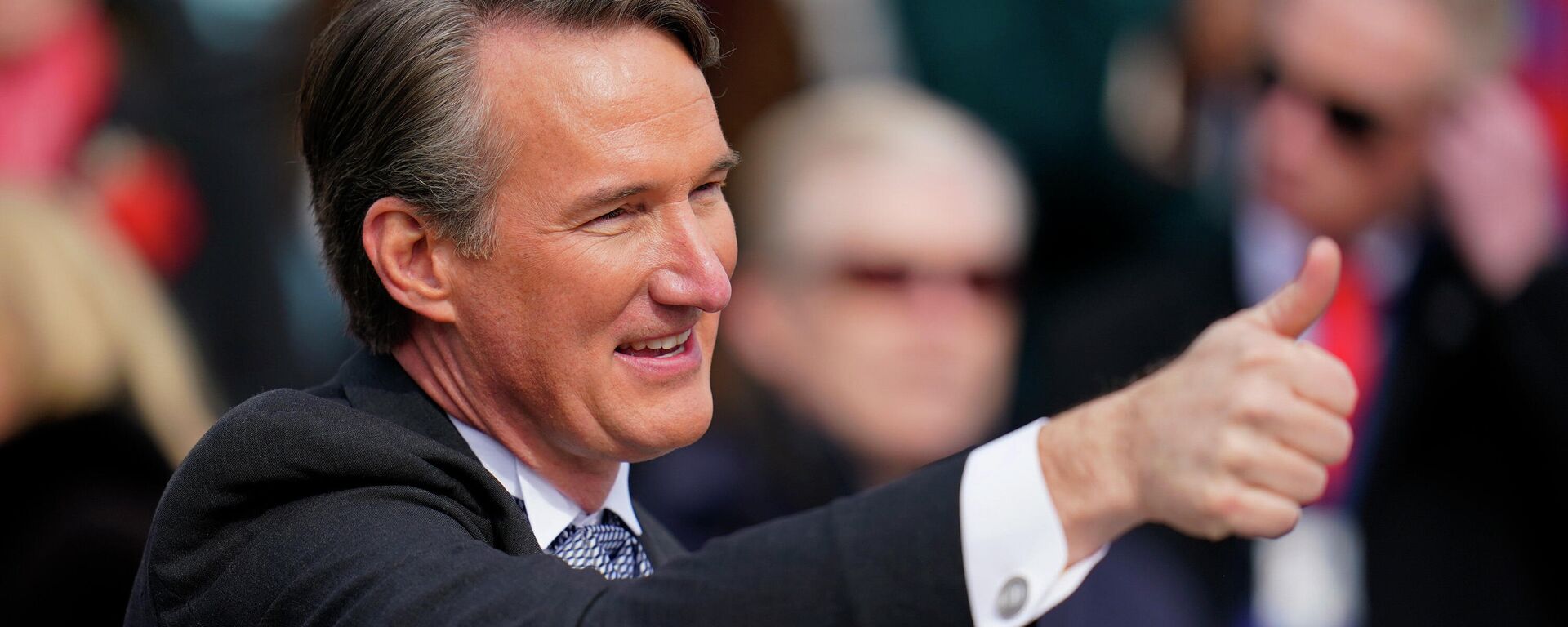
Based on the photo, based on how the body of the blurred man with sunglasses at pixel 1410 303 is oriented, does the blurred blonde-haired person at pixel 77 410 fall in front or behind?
in front

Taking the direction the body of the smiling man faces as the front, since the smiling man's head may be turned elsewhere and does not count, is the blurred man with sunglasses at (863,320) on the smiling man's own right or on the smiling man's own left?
on the smiling man's own left

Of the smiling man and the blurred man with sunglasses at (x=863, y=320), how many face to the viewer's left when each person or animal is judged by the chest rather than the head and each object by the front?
0

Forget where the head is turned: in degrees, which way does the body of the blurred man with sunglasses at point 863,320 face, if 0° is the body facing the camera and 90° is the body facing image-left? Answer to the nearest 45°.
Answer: approximately 315°

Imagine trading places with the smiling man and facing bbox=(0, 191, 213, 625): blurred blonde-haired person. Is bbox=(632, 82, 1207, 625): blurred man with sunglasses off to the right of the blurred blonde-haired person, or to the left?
right

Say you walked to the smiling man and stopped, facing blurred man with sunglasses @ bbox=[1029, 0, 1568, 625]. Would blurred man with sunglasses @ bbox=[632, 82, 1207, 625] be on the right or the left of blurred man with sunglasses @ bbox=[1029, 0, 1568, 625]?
left

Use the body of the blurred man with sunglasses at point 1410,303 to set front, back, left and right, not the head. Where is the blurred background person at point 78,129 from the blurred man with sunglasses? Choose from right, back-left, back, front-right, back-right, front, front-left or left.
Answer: front-right

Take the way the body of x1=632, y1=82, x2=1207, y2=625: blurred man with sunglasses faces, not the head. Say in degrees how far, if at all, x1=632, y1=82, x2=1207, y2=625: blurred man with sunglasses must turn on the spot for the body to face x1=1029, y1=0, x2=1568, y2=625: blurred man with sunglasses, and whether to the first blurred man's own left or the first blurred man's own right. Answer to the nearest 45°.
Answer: approximately 45° to the first blurred man's own left

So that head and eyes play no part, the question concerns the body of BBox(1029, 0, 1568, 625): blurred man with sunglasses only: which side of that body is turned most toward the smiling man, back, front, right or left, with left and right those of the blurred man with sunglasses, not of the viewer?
front

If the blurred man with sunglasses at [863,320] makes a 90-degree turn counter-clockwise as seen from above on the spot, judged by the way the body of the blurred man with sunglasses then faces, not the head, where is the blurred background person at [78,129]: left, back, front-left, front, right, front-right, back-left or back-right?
back-left

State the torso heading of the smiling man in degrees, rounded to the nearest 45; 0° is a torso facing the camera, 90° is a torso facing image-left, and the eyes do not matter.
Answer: approximately 315°

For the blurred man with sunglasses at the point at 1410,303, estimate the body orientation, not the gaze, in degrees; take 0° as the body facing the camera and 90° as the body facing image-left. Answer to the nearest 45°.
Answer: approximately 45°
